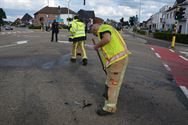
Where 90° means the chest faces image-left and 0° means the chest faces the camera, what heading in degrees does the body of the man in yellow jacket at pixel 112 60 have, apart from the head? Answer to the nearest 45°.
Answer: approximately 90°
